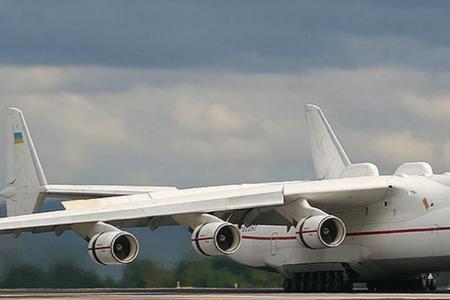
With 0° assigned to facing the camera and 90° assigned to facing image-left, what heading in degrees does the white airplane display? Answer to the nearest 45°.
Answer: approximately 315°
